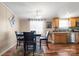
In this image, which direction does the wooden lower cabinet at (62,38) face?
toward the camera

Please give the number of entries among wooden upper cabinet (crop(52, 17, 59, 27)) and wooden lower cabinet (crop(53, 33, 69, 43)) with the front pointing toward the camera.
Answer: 2

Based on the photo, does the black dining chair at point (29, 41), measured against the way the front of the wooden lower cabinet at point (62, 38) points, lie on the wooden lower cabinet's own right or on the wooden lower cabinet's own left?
on the wooden lower cabinet's own right

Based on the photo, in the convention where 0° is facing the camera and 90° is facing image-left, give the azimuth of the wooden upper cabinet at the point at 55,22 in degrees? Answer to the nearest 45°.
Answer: approximately 0°

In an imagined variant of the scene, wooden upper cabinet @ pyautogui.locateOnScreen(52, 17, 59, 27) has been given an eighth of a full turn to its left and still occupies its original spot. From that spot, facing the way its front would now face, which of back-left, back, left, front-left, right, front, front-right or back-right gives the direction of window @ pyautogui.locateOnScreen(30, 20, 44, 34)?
back-right
